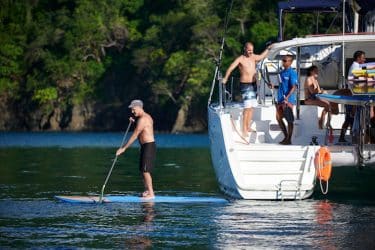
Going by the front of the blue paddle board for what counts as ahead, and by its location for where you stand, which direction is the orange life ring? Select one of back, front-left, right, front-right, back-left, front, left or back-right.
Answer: back

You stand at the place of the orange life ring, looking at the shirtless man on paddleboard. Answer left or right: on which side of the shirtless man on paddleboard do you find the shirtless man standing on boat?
right

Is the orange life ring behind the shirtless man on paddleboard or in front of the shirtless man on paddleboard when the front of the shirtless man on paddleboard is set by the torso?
behind

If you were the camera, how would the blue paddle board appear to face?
facing to the left of the viewer

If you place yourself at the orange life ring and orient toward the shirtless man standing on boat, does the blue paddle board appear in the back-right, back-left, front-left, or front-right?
front-left

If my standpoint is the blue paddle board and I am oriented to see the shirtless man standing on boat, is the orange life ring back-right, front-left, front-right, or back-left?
front-right

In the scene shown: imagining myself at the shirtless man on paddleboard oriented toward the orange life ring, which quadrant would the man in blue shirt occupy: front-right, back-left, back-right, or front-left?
front-left

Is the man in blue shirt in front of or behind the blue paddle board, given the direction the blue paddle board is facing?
behind

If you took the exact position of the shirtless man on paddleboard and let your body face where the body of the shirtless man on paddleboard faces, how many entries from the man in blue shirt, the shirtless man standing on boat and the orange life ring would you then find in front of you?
0

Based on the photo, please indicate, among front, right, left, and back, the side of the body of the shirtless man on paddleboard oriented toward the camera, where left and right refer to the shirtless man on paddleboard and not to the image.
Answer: left
